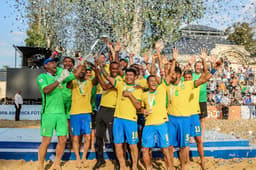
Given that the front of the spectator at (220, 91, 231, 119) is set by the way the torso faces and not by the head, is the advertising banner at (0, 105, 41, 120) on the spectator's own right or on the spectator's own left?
on the spectator's own right

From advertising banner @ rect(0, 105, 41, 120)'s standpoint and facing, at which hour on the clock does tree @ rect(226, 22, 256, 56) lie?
The tree is roughly at 8 o'clock from the advertising banner.

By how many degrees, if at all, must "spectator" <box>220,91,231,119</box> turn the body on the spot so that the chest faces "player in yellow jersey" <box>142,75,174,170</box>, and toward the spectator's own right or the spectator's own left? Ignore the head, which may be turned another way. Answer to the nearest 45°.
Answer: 0° — they already face them
